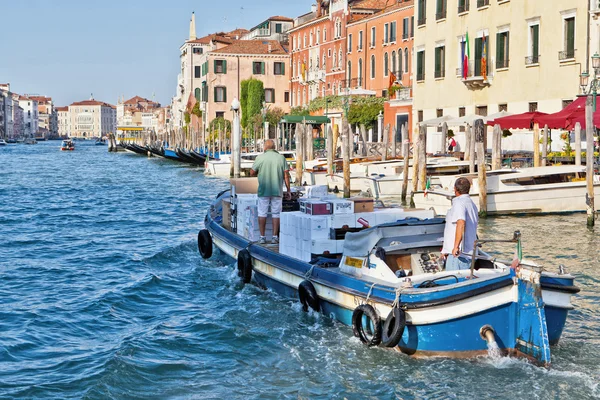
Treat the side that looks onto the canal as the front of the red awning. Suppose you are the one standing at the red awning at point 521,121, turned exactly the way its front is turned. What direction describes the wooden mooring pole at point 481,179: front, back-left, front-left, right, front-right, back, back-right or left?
front-left

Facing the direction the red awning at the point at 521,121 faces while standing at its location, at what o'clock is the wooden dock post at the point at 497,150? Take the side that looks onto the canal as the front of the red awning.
The wooden dock post is roughly at 11 o'clock from the red awning.

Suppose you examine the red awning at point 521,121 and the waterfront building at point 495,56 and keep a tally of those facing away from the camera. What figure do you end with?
0

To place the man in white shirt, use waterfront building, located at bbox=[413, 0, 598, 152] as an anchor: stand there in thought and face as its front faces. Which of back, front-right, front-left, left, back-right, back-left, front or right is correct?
front-left

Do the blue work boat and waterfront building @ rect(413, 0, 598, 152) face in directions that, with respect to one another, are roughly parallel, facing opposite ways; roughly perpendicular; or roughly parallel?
roughly perpendicular

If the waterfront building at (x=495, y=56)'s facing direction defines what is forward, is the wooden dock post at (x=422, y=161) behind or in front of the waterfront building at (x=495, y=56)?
in front

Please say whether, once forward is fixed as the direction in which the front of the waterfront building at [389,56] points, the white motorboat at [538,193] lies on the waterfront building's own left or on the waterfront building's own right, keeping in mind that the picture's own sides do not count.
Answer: on the waterfront building's own left

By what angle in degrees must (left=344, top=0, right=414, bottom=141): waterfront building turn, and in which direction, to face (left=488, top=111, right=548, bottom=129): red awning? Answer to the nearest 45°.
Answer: approximately 45° to its left

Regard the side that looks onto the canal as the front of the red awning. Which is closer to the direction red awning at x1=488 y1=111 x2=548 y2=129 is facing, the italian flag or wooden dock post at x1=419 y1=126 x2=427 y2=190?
the wooden dock post
